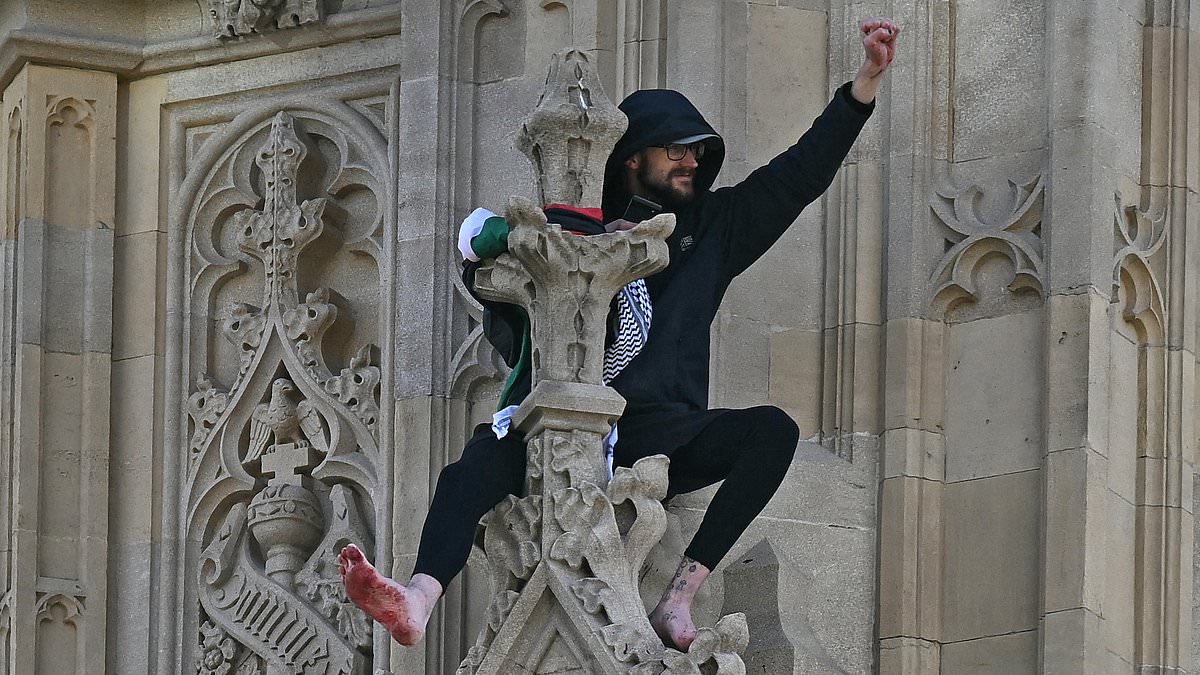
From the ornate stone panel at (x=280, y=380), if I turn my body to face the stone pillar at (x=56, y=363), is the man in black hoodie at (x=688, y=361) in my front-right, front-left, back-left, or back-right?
back-left

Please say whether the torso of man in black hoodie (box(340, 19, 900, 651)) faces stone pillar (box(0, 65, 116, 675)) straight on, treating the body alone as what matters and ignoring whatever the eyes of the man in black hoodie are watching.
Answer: no

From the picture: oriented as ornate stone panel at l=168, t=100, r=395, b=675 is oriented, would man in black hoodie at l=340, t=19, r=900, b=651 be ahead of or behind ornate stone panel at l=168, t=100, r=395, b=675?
ahead

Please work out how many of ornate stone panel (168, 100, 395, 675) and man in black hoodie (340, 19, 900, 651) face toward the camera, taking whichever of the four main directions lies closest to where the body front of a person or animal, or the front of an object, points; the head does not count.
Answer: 2

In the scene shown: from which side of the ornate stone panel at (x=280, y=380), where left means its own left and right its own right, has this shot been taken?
front

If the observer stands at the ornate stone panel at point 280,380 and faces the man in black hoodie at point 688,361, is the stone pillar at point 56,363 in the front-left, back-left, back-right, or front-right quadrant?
back-right

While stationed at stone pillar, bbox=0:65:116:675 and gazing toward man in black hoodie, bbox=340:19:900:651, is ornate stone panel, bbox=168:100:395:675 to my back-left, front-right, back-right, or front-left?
front-left

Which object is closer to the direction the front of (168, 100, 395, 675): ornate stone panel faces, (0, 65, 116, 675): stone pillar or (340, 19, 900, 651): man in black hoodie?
the man in black hoodie

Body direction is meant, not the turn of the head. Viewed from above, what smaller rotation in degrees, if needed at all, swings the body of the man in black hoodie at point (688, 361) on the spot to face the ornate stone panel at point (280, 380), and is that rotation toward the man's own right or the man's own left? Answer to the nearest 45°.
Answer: approximately 135° to the man's own right

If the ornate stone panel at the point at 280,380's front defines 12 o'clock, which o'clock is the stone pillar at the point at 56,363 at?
The stone pillar is roughly at 4 o'clock from the ornate stone panel.

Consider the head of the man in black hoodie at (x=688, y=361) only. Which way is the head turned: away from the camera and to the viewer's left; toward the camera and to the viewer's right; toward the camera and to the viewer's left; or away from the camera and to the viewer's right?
toward the camera and to the viewer's right

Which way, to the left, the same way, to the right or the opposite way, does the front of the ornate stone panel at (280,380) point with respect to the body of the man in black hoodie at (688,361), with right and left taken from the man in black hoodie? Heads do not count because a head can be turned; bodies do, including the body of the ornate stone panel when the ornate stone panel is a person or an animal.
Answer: the same way
